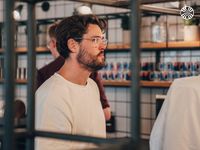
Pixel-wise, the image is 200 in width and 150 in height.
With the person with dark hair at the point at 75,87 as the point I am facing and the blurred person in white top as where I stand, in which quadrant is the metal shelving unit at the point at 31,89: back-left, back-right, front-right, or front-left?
front-left

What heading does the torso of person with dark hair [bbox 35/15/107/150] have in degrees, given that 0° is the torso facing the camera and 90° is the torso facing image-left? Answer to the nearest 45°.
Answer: approximately 315°

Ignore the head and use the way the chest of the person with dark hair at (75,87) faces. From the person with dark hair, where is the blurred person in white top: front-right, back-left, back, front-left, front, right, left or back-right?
front-left

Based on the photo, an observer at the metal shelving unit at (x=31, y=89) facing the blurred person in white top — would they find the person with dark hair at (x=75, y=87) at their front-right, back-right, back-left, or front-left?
front-left
